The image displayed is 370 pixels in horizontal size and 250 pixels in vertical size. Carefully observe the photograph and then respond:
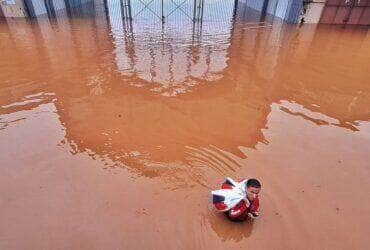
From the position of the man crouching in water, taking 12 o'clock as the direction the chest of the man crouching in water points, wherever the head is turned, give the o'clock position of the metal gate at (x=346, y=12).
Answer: The metal gate is roughly at 8 o'clock from the man crouching in water.

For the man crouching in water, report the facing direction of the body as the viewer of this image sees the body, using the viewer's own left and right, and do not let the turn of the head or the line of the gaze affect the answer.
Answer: facing the viewer and to the right of the viewer
